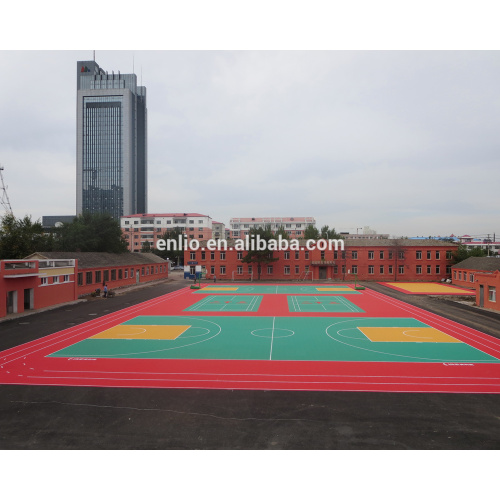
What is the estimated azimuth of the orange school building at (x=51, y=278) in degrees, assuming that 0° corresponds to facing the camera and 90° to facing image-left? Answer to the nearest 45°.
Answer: approximately 315°

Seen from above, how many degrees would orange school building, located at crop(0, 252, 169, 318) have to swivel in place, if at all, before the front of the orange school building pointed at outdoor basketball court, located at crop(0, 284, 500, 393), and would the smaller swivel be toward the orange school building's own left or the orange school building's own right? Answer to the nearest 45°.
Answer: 0° — it already faces it

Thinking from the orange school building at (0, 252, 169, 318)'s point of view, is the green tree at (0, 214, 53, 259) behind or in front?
behind

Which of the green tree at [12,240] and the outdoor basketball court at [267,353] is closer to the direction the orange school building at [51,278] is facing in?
the outdoor basketball court
